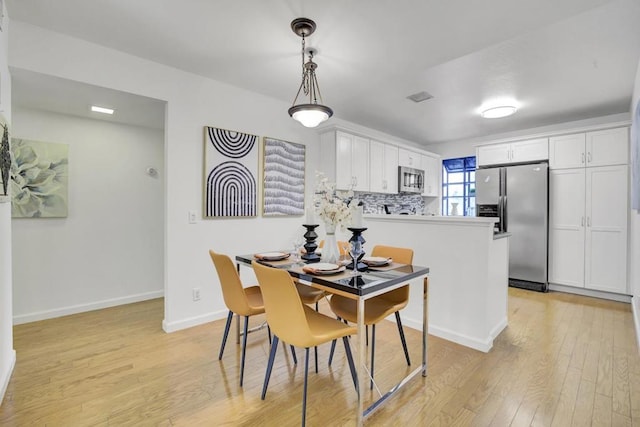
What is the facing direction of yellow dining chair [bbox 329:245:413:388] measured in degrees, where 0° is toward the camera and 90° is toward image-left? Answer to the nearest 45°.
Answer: approximately 45°

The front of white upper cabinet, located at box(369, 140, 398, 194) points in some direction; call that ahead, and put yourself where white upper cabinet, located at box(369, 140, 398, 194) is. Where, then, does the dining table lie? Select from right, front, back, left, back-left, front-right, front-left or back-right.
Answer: front-right

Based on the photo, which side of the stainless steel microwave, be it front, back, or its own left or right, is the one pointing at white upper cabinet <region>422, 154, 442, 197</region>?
left

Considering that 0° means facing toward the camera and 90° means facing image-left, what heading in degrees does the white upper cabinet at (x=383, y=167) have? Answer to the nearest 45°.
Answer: approximately 315°

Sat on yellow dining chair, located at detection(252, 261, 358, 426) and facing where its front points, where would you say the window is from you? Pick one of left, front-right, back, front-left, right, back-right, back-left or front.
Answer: front

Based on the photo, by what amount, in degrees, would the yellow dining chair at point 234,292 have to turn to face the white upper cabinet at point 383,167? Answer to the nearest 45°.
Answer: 0° — it already faces it

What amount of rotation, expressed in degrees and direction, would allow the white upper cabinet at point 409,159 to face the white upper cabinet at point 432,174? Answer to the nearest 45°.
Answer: approximately 90° to its left

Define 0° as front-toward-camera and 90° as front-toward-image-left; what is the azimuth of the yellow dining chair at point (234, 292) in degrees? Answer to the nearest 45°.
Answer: approximately 225°

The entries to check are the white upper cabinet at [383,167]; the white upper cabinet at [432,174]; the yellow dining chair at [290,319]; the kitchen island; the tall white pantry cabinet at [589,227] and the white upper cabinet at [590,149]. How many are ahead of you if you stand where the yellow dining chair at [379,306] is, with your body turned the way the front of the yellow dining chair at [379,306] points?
1

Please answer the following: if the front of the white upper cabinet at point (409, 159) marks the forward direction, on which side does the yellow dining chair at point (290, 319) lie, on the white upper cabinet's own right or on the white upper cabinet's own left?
on the white upper cabinet's own right

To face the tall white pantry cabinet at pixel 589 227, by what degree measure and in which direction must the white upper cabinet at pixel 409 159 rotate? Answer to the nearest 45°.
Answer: approximately 45° to its left

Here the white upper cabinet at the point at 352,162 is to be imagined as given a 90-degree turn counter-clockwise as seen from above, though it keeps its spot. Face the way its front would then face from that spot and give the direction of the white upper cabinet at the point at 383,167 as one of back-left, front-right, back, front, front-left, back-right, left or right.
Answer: front

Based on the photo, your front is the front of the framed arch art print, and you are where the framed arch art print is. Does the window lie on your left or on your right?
on your left

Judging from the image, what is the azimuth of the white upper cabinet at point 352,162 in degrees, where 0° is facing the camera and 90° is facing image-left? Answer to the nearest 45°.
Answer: approximately 315°

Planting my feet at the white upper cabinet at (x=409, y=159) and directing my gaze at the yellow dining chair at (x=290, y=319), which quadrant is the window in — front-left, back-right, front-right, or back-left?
back-left

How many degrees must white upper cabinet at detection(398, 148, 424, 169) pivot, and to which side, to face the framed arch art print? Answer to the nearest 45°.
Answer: approximately 90° to its right
